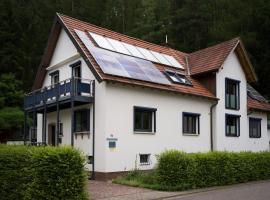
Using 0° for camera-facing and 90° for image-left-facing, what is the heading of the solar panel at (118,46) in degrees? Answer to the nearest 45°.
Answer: approximately 315°

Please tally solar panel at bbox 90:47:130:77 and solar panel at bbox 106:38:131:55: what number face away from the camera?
0

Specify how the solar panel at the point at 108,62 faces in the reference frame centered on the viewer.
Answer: facing the viewer and to the right of the viewer

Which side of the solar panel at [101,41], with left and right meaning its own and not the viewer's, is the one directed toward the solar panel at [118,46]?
left

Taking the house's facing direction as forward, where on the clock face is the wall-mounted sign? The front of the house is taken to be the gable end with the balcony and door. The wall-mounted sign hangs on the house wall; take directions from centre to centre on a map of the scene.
The wall-mounted sign is roughly at 11 o'clock from the house.
